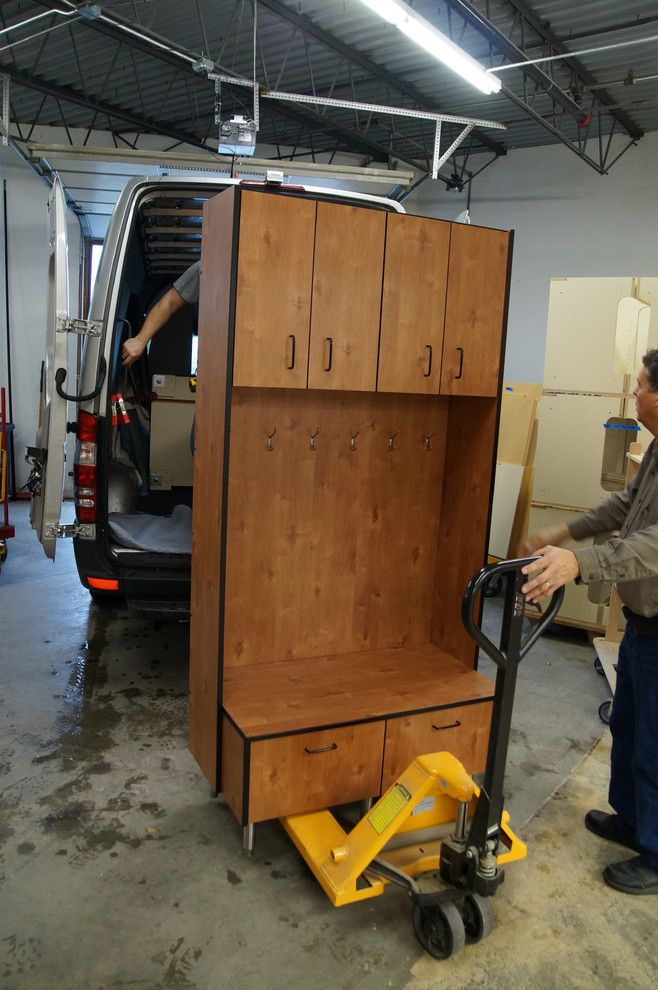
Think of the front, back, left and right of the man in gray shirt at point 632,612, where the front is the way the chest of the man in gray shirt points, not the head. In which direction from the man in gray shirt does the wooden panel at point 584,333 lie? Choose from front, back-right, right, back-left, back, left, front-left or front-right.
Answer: right

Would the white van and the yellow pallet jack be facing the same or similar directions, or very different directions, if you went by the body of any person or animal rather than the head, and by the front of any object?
same or similar directions

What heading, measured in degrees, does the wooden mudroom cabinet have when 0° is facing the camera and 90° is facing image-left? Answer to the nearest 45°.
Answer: approximately 315°

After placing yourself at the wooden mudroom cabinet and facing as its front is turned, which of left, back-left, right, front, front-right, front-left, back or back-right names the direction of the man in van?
back

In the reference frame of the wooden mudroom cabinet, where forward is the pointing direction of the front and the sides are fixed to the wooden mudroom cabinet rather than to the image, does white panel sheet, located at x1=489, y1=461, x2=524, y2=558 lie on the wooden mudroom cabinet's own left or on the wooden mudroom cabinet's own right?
on the wooden mudroom cabinet's own left

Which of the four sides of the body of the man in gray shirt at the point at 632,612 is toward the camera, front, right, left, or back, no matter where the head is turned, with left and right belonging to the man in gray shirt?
left

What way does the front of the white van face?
away from the camera

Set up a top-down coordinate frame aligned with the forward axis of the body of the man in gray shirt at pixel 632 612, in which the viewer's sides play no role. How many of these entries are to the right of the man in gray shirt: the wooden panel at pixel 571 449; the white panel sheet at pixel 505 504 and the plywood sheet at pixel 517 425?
3

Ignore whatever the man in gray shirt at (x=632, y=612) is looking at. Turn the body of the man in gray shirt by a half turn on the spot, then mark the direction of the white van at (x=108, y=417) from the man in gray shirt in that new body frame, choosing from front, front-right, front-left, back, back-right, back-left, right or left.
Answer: back

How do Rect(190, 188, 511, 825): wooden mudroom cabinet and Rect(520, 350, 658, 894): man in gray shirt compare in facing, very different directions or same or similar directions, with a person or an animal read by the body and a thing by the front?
very different directions

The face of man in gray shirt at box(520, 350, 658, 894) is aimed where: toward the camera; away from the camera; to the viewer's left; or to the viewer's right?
to the viewer's left

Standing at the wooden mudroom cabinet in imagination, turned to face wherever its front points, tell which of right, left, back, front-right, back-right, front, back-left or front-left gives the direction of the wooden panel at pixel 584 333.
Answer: left

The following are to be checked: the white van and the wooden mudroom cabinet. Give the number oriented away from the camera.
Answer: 1

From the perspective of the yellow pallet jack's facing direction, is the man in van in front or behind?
in front
